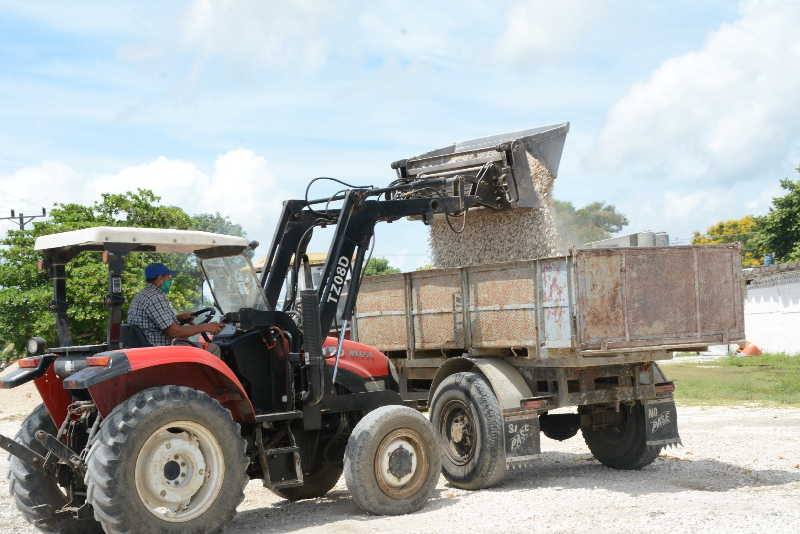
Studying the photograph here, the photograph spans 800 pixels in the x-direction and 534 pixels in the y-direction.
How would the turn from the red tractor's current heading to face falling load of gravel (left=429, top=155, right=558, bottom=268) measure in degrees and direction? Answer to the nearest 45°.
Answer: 0° — it already faces it

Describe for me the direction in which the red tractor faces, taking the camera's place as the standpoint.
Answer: facing away from the viewer and to the right of the viewer

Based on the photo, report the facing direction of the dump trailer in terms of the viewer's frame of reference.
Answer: facing away from the viewer and to the left of the viewer

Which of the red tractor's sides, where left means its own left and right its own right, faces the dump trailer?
front

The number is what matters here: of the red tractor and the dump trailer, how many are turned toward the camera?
0
